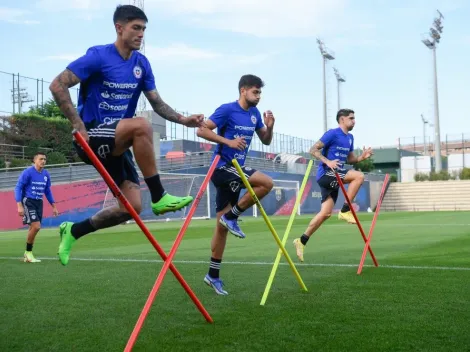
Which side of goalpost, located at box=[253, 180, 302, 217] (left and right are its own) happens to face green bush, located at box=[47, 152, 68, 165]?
right

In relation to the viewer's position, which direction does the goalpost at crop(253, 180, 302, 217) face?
facing the viewer

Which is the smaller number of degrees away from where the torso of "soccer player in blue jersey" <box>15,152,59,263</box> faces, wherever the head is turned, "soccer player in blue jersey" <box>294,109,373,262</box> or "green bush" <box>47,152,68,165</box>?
the soccer player in blue jersey

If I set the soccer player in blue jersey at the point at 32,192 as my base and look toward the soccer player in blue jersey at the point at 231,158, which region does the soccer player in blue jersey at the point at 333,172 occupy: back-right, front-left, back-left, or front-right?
front-left

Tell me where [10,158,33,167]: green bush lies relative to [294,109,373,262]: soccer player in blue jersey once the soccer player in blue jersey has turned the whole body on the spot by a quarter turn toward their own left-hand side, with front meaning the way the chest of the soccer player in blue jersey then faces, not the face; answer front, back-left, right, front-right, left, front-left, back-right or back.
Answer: left

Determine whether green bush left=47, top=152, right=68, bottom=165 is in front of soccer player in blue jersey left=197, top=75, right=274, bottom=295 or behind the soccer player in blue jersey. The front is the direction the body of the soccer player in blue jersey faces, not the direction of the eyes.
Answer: behind

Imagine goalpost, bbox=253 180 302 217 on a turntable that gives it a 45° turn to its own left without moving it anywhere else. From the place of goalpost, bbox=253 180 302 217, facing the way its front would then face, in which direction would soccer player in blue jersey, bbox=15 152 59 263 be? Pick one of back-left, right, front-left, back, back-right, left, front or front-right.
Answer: front-right

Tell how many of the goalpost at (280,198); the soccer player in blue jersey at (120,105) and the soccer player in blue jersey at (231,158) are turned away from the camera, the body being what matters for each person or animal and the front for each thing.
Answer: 0

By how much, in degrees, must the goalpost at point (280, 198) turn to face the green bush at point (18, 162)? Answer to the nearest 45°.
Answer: approximately 45° to its right

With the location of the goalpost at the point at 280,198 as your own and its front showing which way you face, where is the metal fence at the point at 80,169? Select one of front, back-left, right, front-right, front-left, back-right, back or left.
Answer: front-right

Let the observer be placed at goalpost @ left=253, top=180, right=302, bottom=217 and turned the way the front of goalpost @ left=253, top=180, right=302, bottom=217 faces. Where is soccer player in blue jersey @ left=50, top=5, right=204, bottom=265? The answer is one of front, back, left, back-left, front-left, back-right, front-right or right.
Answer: front

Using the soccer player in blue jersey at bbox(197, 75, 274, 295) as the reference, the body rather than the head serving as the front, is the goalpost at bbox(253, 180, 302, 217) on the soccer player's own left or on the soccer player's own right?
on the soccer player's own left

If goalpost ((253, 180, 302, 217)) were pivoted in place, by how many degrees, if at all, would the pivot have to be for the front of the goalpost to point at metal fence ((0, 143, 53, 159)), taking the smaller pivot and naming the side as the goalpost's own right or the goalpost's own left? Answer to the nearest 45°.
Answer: approximately 90° to the goalpost's own right

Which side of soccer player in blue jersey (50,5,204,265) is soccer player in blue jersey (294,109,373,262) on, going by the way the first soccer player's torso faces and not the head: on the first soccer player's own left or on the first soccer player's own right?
on the first soccer player's own left

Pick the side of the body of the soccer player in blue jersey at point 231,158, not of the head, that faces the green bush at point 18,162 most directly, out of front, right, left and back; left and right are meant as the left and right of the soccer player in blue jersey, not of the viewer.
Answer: back
